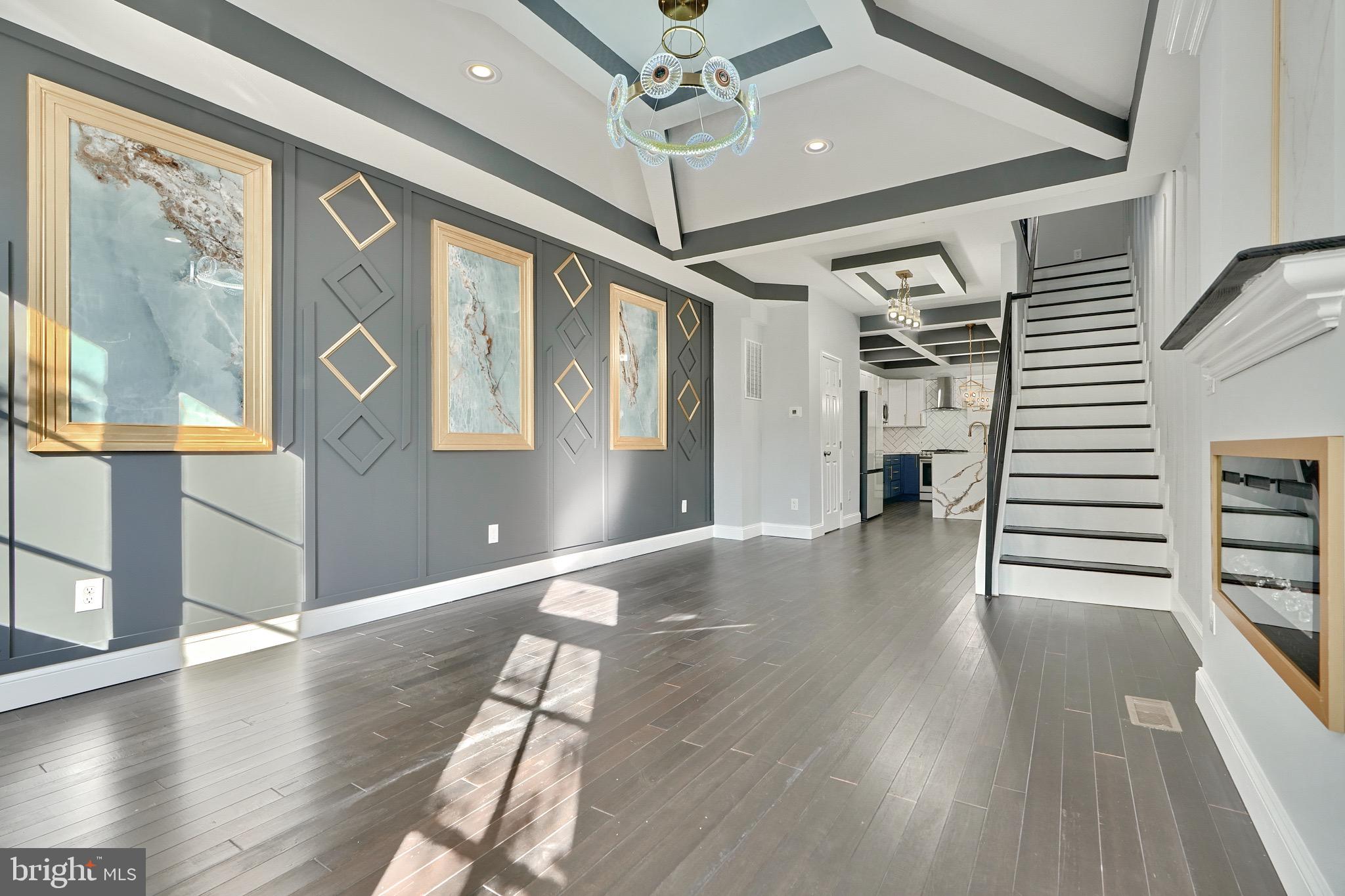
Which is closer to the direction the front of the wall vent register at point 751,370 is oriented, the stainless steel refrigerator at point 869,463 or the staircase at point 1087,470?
the staircase

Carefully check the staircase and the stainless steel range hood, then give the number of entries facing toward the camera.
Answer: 2

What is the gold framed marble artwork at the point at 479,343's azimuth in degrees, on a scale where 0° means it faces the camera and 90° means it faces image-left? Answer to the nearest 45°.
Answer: approximately 315°

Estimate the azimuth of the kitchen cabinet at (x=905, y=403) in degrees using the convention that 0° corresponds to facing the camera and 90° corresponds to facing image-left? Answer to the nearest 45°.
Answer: approximately 0°

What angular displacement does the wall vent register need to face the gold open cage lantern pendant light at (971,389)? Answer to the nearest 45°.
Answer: approximately 90° to its left

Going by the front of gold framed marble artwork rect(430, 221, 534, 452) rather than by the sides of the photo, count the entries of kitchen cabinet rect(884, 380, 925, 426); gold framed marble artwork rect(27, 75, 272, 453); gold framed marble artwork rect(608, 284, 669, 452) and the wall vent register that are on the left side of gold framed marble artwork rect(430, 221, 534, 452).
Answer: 3

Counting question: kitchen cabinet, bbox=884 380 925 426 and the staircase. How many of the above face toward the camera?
2

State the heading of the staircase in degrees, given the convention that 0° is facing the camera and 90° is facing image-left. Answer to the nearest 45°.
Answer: approximately 0°

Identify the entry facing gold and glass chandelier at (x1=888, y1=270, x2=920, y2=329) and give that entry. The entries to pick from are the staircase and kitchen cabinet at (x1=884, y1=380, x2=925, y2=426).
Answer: the kitchen cabinet

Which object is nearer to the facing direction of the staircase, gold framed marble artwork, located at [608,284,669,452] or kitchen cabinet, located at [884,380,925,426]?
the gold framed marble artwork

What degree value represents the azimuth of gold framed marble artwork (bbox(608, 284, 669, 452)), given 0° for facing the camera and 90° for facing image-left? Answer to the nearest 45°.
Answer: approximately 315°
